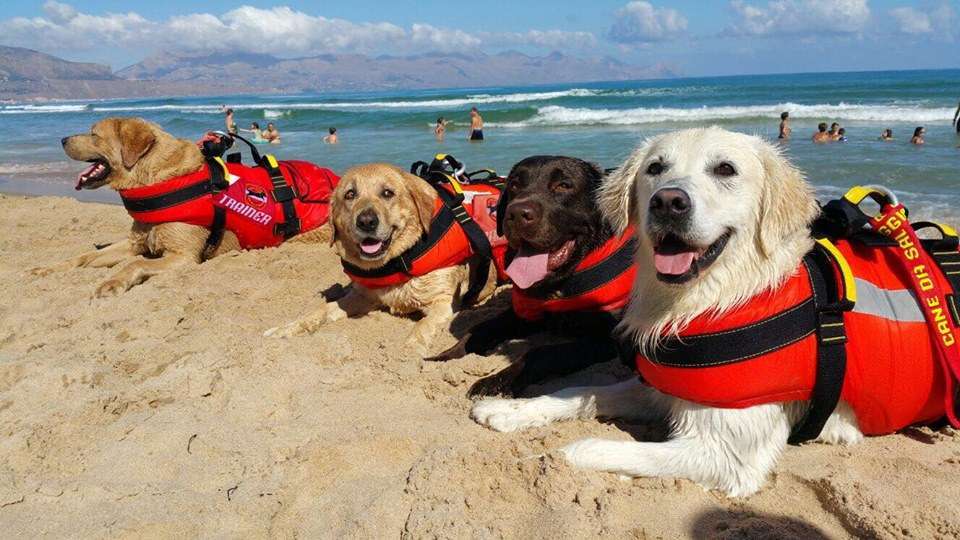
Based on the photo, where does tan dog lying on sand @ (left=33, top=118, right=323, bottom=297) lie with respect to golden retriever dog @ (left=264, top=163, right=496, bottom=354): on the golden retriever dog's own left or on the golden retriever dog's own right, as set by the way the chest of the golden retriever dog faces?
on the golden retriever dog's own right

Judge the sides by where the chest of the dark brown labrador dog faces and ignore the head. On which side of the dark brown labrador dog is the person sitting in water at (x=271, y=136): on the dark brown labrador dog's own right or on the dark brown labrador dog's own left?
on the dark brown labrador dog's own right

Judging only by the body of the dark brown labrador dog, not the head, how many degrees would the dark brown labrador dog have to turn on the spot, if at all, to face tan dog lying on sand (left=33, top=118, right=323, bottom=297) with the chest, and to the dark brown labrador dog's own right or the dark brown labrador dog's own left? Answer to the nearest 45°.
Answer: approximately 90° to the dark brown labrador dog's own right

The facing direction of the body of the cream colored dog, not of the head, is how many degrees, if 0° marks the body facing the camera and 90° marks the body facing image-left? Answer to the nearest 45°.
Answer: approximately 45°

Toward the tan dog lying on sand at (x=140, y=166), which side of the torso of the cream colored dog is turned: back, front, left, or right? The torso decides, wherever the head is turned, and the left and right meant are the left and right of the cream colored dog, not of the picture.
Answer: right

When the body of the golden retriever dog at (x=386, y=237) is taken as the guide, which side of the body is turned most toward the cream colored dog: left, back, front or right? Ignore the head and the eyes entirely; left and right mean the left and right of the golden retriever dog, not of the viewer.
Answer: left

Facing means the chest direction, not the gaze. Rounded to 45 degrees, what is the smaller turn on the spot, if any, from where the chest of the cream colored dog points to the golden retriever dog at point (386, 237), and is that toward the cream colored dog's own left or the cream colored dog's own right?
approximately 90° to the cream colored dog's own right

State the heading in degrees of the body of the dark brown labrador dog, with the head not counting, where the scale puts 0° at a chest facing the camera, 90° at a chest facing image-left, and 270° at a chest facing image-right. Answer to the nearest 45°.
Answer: approximately 45°

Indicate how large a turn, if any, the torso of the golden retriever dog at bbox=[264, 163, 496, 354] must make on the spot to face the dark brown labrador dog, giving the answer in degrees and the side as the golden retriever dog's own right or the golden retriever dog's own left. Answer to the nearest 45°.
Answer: approximately 90° to the golden retriever dog's own left

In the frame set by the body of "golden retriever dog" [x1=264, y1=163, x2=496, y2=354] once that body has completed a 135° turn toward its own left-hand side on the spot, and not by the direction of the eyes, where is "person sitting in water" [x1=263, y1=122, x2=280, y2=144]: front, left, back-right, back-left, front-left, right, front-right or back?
left

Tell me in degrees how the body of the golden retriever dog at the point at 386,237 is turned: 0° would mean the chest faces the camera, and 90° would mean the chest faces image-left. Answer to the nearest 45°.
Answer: approximately 45°
